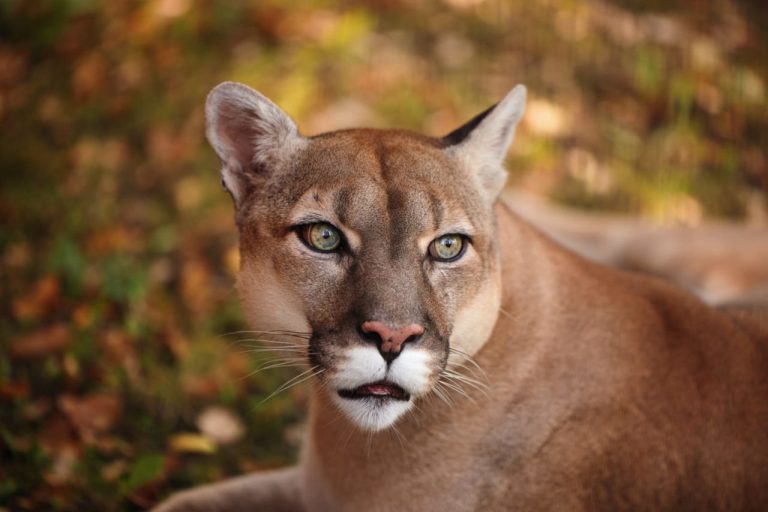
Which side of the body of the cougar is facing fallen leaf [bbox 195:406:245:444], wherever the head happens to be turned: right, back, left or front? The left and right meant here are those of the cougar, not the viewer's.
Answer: right

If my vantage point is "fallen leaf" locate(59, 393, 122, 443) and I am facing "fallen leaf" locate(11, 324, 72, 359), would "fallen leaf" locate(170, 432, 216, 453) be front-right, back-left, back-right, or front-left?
back-right

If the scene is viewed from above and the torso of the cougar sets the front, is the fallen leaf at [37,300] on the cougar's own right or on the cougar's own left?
on the cougar's own right

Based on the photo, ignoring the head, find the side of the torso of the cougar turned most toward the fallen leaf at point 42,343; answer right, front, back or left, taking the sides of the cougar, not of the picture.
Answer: right

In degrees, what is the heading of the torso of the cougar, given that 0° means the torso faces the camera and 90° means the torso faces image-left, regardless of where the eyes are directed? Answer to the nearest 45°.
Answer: approximately 45°
